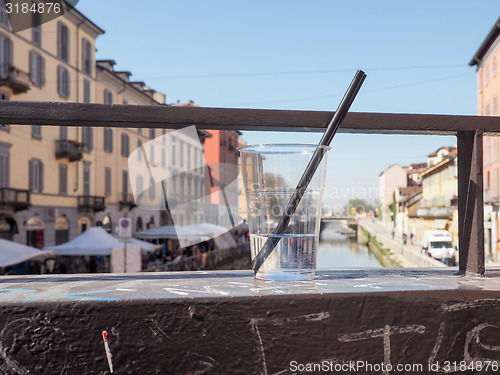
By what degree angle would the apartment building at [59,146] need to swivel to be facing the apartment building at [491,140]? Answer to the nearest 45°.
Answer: approximately 45° to its left

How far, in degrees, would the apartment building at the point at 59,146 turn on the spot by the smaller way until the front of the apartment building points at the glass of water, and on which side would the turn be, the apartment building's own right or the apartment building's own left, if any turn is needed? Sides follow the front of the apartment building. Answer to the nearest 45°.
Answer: approximately 45° to the apartment building's own right

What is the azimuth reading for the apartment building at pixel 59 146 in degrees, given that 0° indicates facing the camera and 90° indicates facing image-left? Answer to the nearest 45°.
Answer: approximately 315°

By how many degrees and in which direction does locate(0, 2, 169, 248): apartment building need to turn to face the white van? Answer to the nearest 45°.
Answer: approximately 45° to its left

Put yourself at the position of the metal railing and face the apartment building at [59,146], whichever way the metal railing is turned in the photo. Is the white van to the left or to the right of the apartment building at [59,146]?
right

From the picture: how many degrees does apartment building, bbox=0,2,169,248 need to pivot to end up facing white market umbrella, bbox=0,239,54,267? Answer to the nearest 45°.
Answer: approximately 45° to its right

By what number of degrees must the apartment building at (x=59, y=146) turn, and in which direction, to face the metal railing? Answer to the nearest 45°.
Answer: approximately 45° to its right
